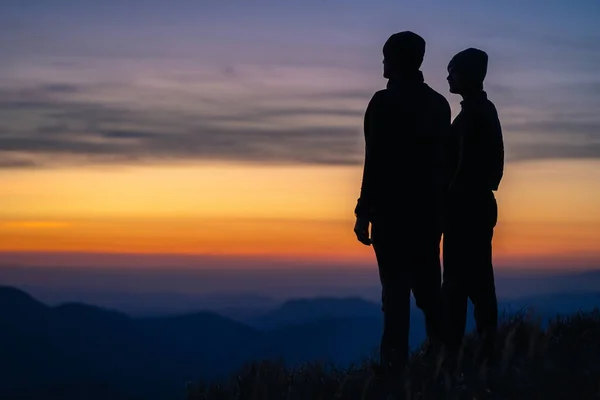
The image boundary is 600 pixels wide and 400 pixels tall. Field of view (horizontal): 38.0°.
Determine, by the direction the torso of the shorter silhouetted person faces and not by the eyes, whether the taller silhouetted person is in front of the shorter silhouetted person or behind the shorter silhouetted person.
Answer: in front

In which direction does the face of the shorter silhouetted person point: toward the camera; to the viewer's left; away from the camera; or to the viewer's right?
to the viewer's left

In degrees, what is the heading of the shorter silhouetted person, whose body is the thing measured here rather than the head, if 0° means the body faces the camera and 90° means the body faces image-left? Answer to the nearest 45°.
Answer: approximately 90°
